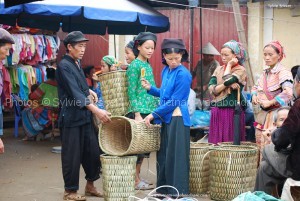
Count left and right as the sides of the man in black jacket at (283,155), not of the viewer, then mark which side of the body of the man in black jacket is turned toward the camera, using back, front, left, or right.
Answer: left

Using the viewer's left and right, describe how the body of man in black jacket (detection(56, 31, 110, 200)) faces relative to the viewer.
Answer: facing the viewer and to the right of the viewer

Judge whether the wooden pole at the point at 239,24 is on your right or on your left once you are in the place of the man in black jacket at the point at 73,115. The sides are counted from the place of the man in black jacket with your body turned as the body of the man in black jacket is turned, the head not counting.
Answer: on your left

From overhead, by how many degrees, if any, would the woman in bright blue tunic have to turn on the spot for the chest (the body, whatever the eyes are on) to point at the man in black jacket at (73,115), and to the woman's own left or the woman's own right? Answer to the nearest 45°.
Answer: approximately 45° to the woman's own right

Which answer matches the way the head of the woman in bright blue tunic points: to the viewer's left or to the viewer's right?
to the viewer's left

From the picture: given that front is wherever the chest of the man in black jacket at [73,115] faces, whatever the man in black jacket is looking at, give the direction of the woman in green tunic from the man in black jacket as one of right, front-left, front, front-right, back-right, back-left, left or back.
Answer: front-left

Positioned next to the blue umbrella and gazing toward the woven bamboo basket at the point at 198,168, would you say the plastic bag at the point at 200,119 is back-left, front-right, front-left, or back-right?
front-left

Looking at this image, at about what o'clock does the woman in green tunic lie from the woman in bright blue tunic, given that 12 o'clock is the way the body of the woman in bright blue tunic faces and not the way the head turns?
The woman in green tunic is roughly at 3 o'clock from the woman in bright blue tunic.

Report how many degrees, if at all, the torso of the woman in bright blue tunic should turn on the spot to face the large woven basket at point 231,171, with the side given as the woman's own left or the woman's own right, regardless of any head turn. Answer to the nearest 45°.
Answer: approximately 135° to the woman's own left

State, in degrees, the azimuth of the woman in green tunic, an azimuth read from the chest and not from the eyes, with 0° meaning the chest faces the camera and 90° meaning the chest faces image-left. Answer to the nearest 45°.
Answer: approximately 315°

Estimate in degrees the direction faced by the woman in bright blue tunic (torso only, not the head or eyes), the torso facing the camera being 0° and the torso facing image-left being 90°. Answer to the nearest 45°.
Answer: approximately 45°
